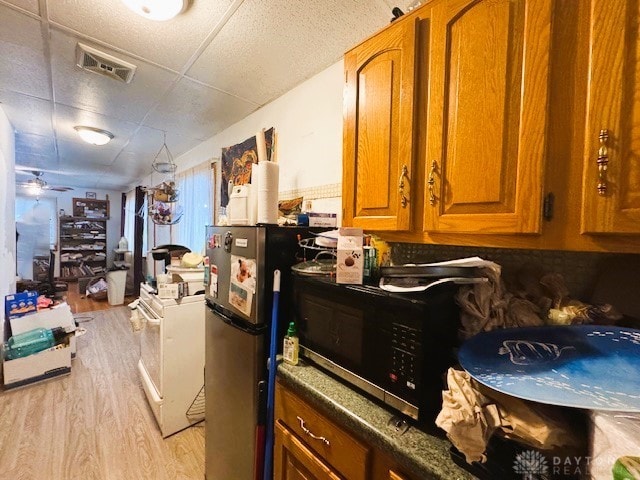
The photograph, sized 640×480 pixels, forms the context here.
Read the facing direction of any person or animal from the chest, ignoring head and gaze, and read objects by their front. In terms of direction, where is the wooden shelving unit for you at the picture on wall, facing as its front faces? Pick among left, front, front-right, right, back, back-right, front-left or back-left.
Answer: right

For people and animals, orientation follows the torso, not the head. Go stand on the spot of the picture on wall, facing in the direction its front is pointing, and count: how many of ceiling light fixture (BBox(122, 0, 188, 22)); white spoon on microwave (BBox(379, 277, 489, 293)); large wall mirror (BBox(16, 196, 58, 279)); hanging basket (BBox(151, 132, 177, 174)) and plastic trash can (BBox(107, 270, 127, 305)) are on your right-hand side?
3

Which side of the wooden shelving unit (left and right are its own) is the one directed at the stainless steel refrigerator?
front

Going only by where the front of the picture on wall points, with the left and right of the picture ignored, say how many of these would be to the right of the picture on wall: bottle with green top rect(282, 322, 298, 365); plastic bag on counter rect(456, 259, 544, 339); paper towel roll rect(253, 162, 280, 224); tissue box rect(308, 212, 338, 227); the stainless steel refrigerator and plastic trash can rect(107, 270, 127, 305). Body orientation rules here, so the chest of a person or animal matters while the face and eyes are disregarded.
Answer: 1

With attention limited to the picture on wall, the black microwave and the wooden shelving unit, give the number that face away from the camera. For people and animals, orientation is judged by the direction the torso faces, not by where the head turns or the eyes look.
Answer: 0

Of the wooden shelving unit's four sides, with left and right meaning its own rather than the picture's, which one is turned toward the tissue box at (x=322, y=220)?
front

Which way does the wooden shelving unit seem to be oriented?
toward the camera

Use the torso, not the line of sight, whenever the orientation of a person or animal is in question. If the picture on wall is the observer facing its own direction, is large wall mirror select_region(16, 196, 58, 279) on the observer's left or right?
on its right

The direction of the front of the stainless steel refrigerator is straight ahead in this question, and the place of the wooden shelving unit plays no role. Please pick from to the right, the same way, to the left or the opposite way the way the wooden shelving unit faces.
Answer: to the left

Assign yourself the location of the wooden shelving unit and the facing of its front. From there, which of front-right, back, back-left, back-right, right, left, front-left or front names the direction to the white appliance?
front

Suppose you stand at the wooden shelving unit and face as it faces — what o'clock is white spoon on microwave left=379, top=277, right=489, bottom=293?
The white spoon on microwave is roughly at 12 o'clock from the wooden shelving unit.

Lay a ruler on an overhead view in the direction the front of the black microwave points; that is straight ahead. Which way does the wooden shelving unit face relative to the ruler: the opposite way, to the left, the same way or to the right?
to the left
